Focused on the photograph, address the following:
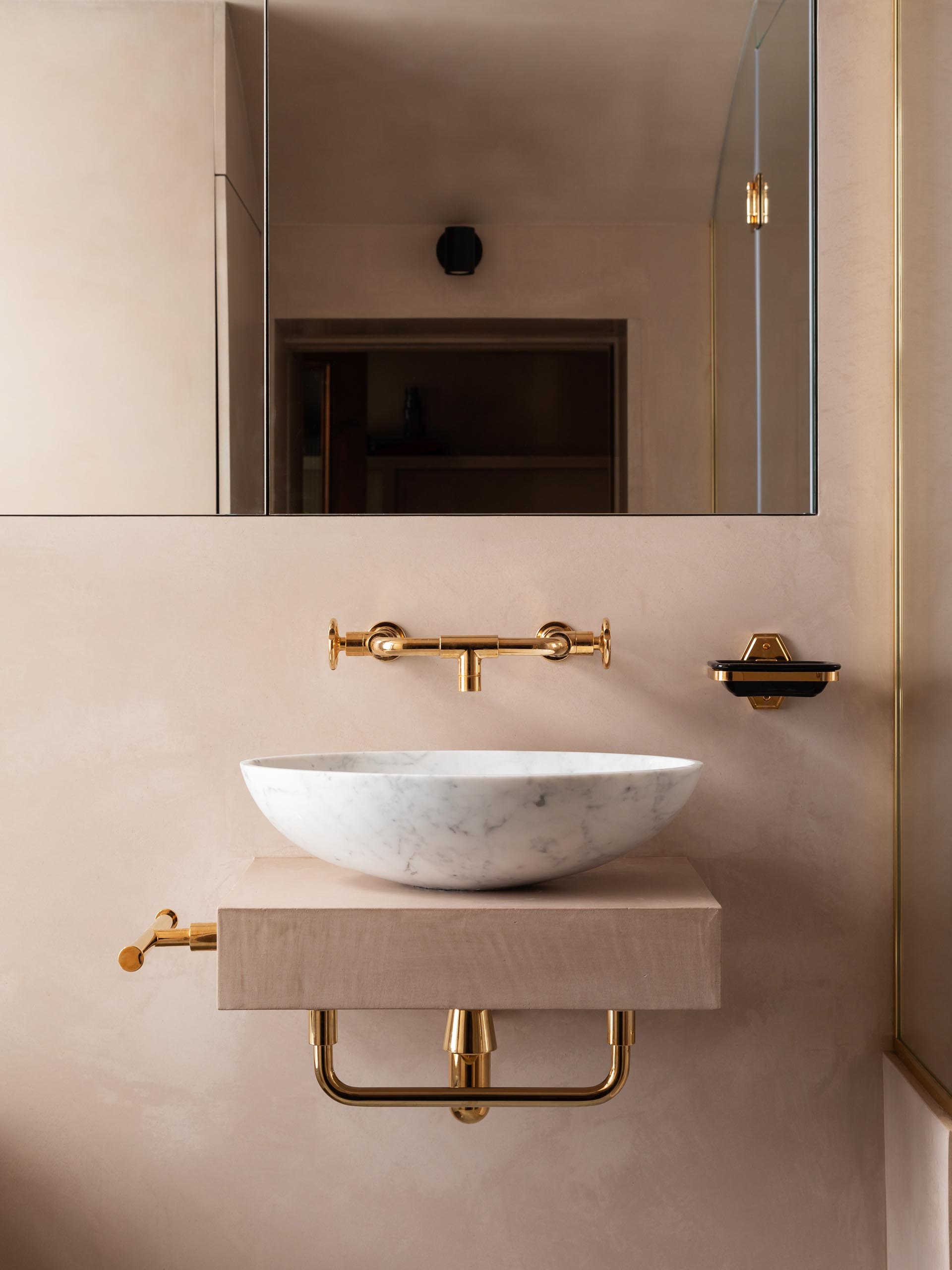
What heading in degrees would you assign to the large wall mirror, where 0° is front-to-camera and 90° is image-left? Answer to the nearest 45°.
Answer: approximately 0°

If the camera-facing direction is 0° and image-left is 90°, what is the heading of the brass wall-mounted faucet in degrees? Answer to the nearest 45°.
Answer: approximately 0°
